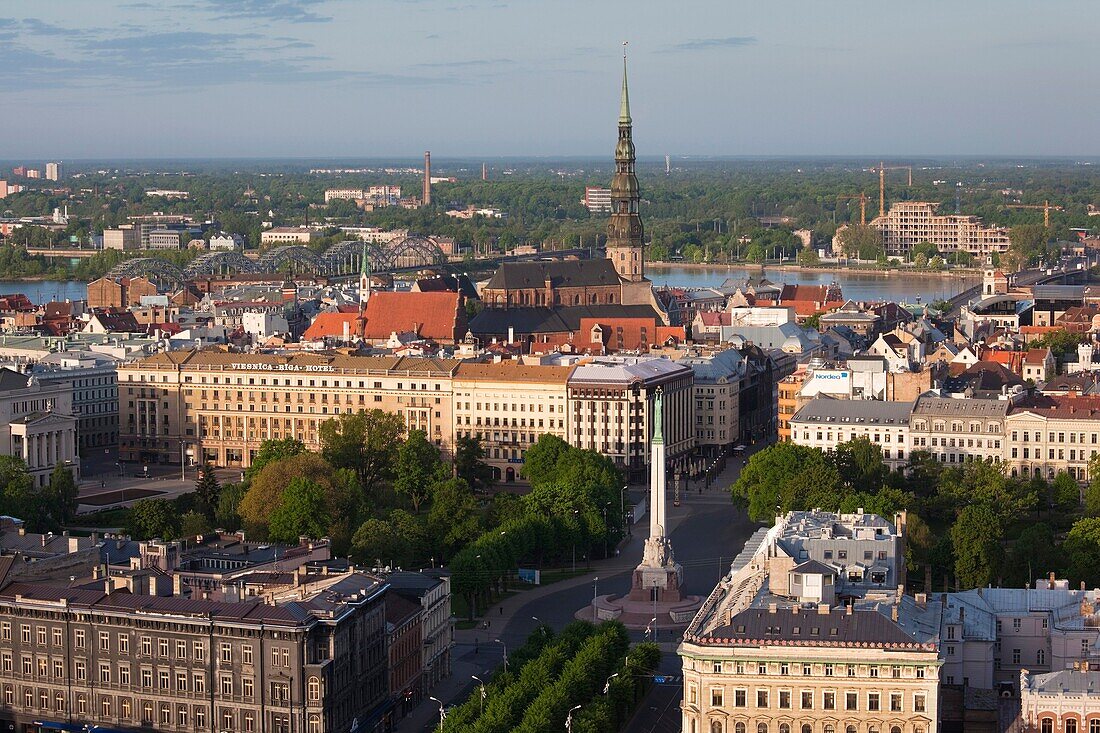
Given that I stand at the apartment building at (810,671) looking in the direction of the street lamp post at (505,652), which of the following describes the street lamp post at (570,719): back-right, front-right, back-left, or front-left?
front-left

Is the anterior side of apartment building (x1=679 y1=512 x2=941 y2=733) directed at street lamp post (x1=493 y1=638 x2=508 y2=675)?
no

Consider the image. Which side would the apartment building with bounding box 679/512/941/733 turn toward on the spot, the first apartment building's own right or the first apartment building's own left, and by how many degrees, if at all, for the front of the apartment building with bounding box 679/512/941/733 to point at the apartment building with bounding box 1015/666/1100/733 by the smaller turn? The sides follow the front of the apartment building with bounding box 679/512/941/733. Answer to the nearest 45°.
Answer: approximately 90° to the first apartment building's own left

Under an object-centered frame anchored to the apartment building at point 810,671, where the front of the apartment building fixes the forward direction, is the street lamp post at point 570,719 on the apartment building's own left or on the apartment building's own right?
on the apartment building's own right

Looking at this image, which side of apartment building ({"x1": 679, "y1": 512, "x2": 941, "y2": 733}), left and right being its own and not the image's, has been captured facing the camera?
front

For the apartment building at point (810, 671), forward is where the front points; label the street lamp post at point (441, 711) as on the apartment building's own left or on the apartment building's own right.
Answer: on the apartment building's own right

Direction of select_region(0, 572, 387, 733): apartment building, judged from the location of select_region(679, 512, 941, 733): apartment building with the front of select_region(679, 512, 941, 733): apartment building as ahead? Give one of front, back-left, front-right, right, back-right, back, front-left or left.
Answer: right

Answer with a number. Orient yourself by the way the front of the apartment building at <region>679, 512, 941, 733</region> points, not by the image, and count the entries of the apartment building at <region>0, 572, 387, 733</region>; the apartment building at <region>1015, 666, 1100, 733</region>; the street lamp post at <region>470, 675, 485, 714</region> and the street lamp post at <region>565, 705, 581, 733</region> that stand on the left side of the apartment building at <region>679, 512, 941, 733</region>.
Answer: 1

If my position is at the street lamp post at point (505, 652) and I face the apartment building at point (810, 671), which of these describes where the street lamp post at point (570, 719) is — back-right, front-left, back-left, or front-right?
front-right

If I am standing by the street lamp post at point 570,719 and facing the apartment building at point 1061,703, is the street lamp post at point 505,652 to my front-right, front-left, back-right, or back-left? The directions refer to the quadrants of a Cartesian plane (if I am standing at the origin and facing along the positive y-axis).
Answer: back-left

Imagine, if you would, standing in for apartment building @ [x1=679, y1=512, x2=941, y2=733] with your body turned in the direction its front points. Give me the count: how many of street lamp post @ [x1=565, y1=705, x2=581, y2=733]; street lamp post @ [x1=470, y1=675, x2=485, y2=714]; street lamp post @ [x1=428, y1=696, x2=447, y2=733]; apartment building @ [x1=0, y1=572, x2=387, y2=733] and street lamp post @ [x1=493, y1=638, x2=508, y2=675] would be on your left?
0

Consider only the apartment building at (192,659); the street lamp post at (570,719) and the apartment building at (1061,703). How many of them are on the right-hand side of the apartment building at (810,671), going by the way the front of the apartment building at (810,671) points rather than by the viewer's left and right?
2

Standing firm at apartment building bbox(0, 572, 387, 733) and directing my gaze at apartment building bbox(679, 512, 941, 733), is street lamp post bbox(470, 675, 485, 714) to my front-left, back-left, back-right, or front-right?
front-left

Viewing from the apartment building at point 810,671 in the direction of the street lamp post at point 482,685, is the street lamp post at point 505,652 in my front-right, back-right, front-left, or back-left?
front-right

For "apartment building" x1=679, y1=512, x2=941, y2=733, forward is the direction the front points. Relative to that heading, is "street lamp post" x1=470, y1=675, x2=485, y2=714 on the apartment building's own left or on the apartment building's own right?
on the apartment building's own right
